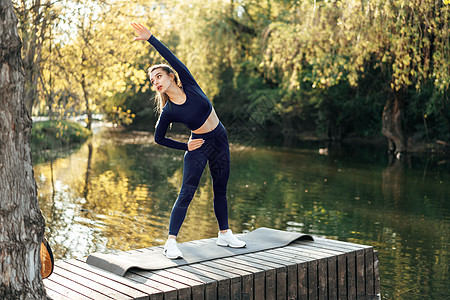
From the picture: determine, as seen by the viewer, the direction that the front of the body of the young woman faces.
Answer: toward the camera

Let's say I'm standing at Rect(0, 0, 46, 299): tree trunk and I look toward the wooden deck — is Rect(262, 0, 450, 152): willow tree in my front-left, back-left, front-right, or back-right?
front-left

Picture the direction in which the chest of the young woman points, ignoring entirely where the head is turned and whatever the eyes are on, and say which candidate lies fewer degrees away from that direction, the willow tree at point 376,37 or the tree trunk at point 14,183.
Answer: the tree trunk

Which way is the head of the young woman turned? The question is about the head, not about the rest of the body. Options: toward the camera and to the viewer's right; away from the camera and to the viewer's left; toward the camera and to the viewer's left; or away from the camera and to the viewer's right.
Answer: toward the camera and to the viewer's left

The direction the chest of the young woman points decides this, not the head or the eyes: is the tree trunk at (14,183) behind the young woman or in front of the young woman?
in front

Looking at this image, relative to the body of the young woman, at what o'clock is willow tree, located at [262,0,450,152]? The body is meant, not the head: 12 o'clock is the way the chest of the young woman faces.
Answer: The willow tree is roughly at 7 o'clock from the young woman.

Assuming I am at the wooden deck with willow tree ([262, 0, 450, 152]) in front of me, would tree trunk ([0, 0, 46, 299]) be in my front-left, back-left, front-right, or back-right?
back-left
